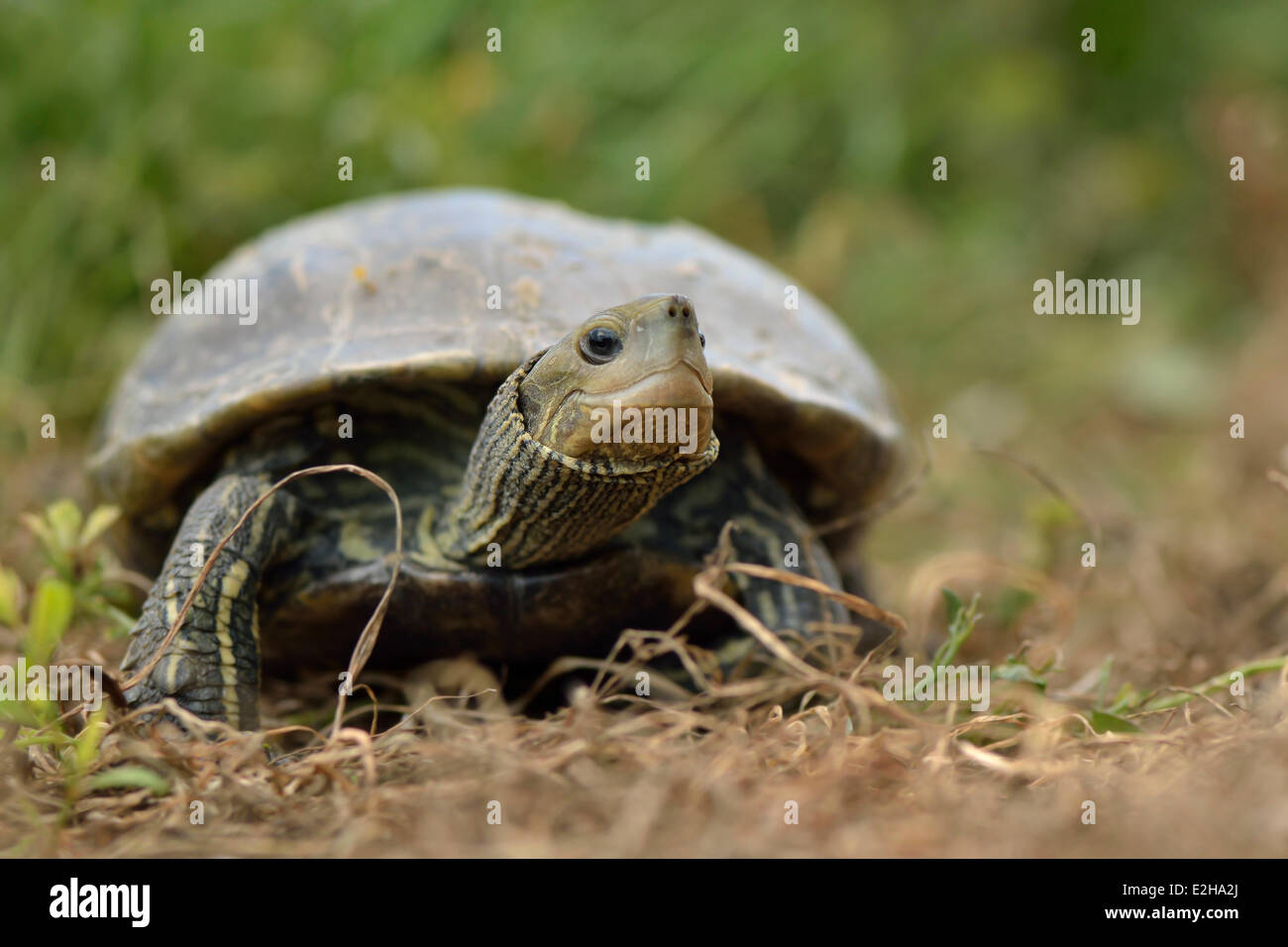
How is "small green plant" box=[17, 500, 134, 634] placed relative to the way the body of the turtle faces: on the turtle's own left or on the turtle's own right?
on the turtle's own right

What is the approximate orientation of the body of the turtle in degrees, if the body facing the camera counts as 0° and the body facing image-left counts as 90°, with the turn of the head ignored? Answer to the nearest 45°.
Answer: approximately 0°

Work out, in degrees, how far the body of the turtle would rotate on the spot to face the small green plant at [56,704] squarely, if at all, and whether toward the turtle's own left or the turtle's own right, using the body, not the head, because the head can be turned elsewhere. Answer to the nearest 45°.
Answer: approximately 45° to the turtle's own right
